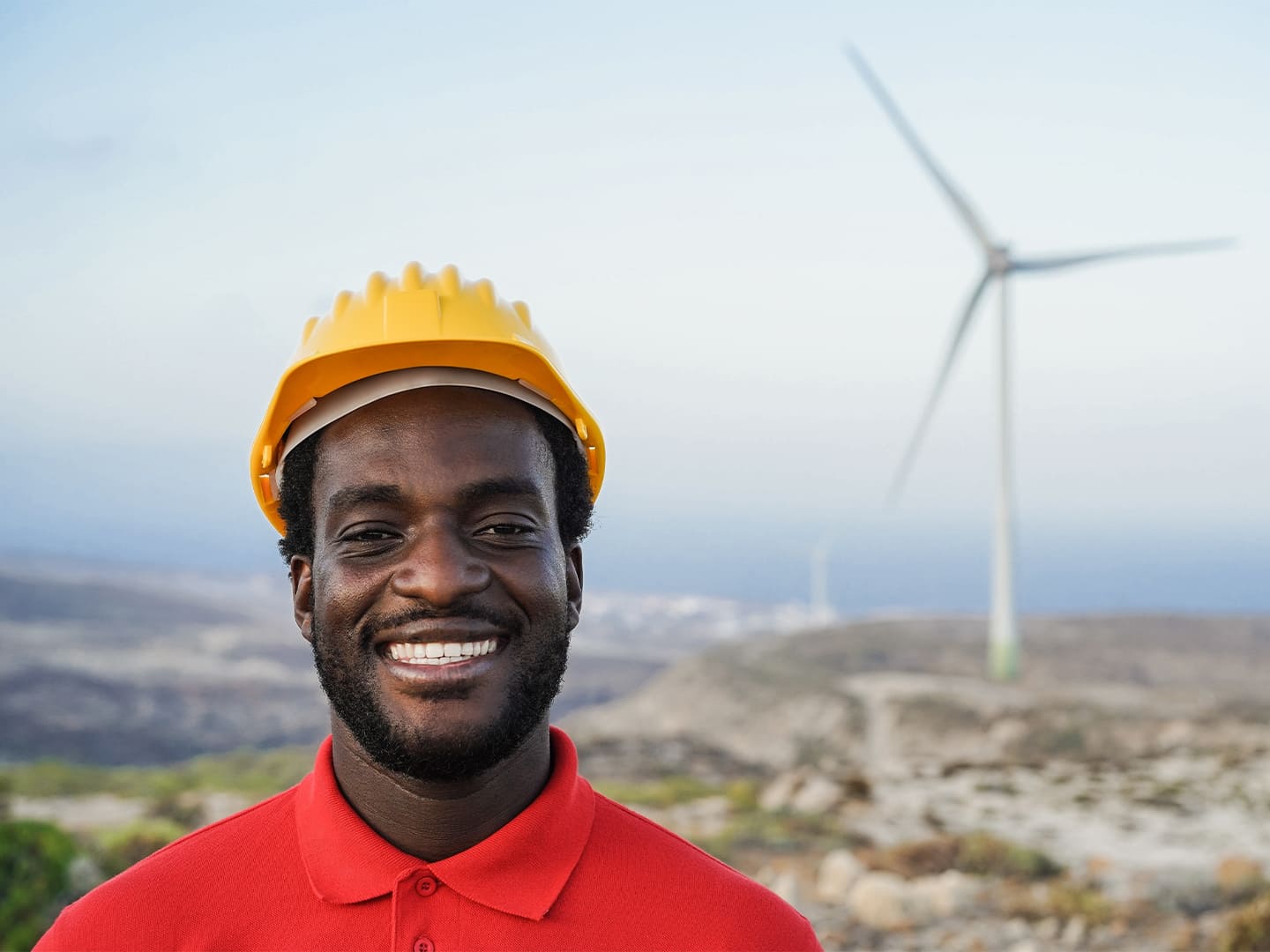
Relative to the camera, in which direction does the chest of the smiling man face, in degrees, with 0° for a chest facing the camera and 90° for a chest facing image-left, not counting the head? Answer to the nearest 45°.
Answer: approximately 0°

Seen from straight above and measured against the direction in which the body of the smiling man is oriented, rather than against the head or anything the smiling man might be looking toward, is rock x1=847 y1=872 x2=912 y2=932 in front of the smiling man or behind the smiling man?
behind

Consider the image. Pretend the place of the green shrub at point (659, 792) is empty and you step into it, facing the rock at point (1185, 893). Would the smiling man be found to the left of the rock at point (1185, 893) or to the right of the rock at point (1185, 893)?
right

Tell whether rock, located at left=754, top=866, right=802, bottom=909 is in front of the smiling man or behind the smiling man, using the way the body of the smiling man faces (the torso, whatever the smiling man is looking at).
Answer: behind

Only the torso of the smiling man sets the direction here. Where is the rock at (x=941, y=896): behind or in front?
behind

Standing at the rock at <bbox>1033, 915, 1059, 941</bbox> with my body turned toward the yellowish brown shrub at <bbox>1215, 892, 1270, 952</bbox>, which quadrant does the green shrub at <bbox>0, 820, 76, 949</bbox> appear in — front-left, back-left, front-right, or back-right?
back-right

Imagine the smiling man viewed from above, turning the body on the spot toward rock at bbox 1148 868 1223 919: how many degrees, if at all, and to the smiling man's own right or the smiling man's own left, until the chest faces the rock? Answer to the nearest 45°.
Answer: approximately 135° to the smiling man's own left

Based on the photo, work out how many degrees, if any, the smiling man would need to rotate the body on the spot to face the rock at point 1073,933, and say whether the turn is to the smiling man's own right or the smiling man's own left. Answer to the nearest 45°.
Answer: approximately 135° to the smiling man's own left

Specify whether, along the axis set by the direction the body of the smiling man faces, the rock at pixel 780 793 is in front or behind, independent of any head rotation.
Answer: behind
